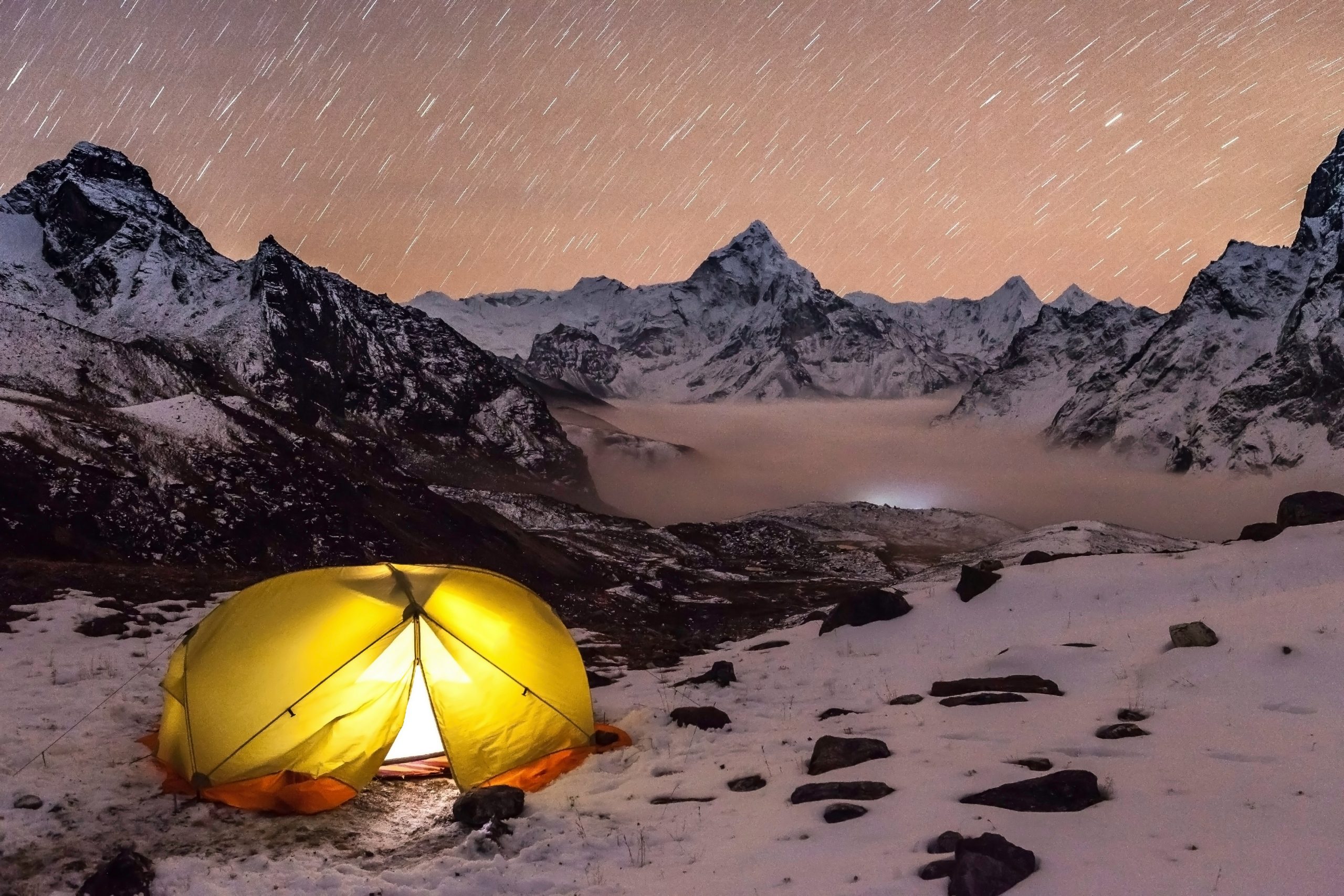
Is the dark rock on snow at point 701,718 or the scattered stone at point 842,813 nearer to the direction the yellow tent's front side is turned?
the scattered stone

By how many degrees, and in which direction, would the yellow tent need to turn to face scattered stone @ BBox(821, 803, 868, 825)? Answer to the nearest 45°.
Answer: approximately 45° to its left

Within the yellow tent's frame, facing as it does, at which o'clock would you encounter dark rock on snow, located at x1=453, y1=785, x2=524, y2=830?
The dark rock on snow is roughly at 11 o'clock from the yellow tent.

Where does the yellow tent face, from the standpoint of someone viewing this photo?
facing the viewer

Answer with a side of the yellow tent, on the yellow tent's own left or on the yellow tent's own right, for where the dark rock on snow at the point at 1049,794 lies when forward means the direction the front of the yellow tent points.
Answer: on the yellow tent's own left

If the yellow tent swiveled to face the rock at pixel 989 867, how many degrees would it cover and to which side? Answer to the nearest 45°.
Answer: approximately 45° to its left

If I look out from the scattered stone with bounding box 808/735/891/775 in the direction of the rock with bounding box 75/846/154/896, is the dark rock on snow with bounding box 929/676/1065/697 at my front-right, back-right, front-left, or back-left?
back-right

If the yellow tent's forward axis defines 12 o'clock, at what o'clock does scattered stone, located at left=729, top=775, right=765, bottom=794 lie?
The scattered stone is roughly at 10 o'clock from the yellow tent.

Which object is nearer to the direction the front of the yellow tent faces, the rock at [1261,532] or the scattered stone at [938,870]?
the scattered stone

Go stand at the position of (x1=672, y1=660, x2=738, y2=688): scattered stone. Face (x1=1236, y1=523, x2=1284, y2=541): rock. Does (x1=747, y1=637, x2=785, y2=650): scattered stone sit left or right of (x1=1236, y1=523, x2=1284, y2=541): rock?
left

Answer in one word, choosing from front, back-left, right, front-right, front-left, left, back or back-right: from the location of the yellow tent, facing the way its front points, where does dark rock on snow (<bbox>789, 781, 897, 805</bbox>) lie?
front-left
